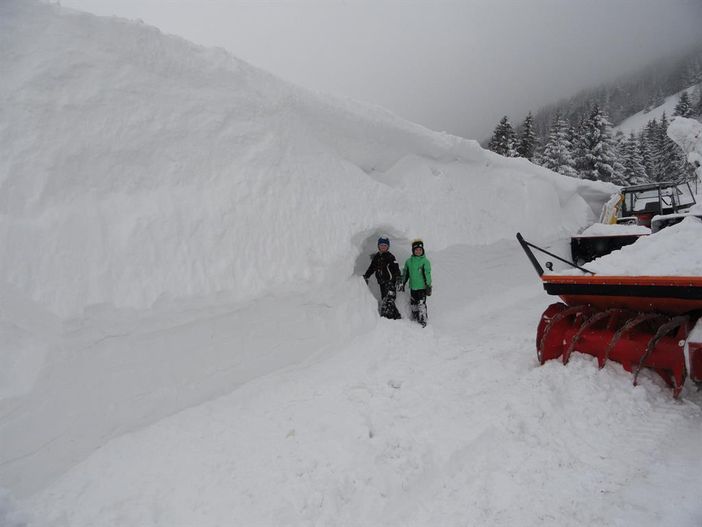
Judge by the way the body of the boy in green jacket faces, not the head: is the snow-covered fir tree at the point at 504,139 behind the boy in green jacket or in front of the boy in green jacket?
behind

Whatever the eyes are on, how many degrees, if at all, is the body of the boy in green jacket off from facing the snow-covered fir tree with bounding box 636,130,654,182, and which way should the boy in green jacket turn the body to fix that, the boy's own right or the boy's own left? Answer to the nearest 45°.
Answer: approximately 135° to the boy's own left

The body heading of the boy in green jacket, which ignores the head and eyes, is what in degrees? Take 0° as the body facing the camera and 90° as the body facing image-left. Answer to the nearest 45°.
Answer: approximately 0°

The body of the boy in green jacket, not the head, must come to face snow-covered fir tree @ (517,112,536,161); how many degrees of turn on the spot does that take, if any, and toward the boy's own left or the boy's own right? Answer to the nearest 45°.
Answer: approximately 180°

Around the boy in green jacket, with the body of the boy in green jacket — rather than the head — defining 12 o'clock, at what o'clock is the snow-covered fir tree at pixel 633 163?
The snow-covered fir tree is roughly at 7 o'clock from the boy in green jacket.
